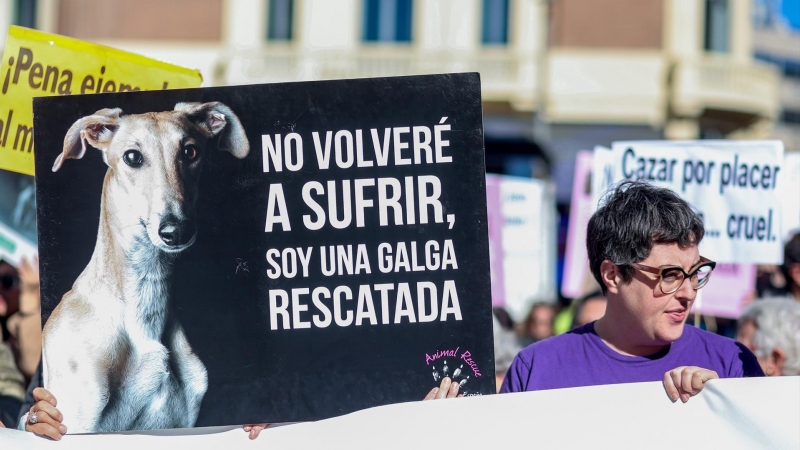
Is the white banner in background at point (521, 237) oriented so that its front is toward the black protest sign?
yes

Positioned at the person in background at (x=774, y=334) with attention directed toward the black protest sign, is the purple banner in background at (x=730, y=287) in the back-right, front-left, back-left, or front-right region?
back-right

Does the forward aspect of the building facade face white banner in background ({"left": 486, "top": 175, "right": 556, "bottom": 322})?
yes

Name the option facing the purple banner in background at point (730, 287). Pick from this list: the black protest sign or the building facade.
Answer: the building facade

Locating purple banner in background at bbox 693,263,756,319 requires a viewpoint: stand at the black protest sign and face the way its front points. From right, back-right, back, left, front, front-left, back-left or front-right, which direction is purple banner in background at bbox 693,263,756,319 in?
back-left

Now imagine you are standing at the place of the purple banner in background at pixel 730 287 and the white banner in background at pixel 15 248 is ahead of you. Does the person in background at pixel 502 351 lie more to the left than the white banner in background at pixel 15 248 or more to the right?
left

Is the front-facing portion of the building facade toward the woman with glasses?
yes

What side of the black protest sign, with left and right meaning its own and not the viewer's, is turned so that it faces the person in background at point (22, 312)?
back

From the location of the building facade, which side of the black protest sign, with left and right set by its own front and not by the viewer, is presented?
back

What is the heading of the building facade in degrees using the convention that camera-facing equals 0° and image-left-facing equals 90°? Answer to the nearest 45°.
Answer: approximately 0°
